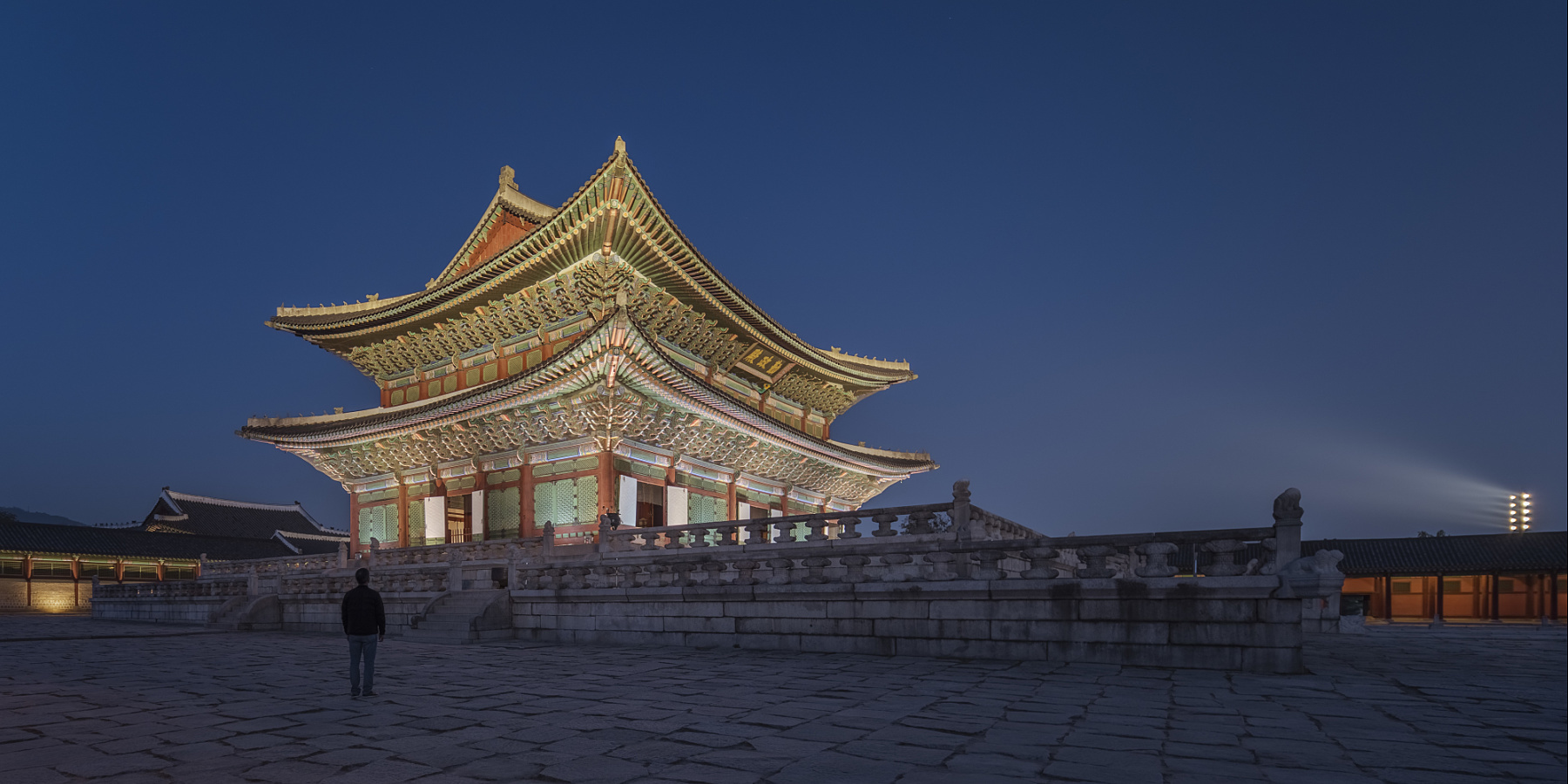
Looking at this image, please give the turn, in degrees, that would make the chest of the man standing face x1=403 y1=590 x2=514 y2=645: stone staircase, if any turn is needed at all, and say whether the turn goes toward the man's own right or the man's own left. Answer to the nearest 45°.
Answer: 0° — they already face it

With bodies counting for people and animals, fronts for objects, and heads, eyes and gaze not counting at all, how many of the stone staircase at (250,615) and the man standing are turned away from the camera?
1

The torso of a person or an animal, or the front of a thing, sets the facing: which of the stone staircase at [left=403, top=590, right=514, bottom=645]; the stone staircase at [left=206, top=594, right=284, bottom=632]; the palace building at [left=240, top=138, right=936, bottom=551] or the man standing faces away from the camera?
the man standing

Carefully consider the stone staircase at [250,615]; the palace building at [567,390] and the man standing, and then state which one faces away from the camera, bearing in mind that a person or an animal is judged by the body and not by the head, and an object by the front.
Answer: the man standing

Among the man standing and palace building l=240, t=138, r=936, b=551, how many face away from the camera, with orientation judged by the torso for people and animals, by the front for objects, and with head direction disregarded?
1

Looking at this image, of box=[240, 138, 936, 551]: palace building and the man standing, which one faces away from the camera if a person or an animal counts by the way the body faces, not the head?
the man standing

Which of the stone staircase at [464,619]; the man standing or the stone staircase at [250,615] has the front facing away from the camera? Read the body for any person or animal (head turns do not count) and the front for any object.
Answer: the man standing

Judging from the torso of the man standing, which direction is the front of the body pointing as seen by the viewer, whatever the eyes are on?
away from the camera

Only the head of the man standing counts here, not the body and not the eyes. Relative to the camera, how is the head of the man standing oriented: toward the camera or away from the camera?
away from the camera

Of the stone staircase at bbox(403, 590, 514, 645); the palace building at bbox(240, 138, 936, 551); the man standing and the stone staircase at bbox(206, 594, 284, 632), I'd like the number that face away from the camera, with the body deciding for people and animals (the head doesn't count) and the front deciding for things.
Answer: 1

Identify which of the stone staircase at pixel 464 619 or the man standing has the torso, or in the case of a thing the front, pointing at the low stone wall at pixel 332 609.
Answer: the man standing
